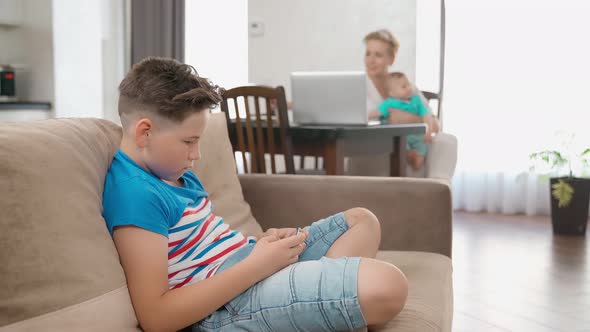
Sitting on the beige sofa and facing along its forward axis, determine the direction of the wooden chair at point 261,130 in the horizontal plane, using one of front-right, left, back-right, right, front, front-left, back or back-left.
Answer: left

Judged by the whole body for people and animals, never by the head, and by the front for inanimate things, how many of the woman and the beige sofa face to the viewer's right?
1

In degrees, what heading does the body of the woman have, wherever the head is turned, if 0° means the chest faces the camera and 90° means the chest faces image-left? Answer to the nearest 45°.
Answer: approximately 45°

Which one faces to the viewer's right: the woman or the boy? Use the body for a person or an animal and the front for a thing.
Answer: the boy

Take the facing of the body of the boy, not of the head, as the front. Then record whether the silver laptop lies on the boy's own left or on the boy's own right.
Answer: on the boy's own left

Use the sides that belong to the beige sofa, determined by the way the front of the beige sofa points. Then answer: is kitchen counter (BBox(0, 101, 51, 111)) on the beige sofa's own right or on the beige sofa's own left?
on the beige sofa's own left

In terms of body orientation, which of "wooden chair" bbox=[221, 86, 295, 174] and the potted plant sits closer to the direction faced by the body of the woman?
the wooden chair

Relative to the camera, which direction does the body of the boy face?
to the viewer's right

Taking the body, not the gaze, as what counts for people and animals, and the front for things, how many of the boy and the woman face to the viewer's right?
1

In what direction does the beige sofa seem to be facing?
to the viewer's right
